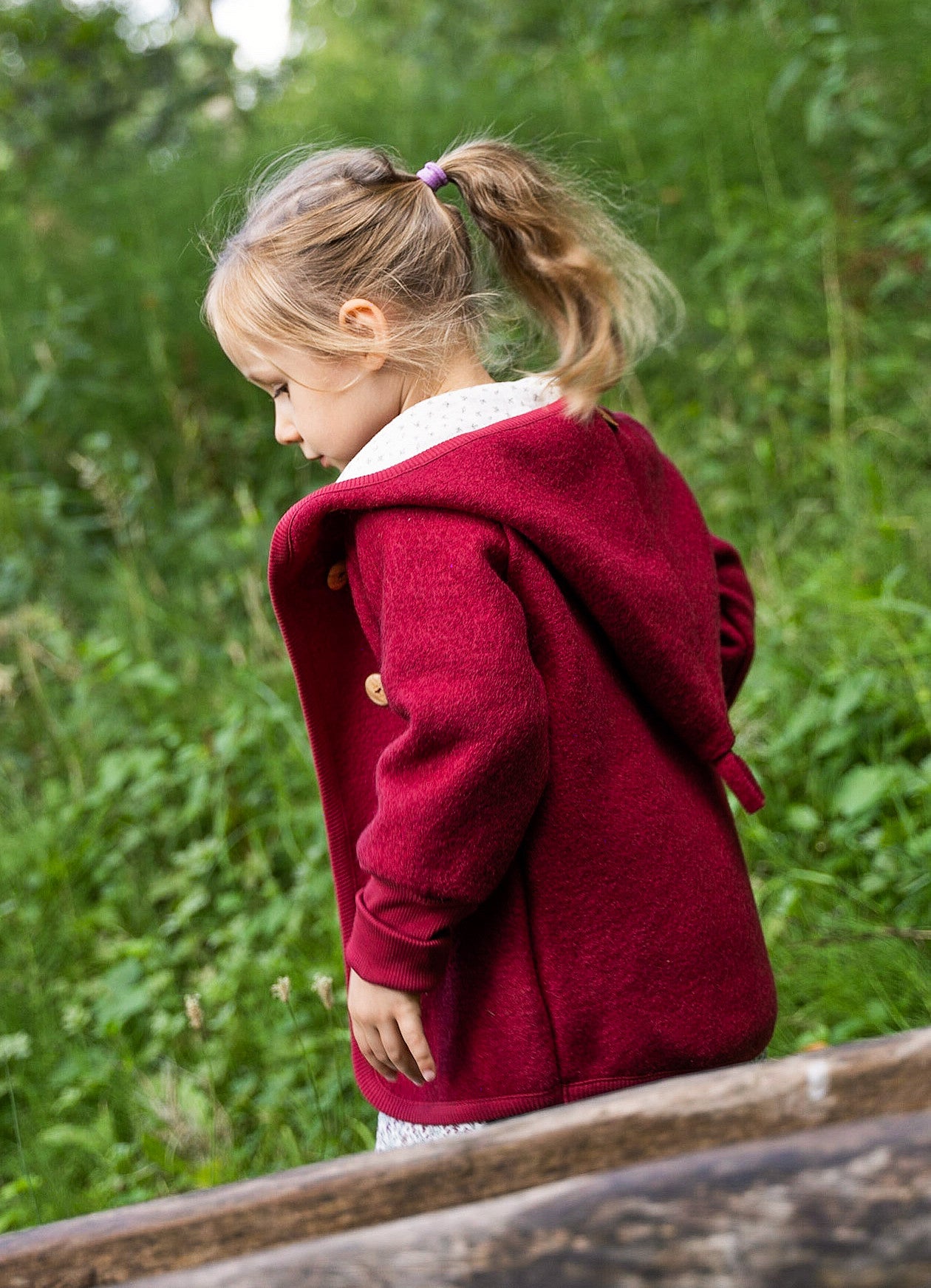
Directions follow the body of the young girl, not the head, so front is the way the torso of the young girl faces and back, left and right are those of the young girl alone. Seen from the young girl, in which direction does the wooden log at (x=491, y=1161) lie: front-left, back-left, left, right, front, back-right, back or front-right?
left

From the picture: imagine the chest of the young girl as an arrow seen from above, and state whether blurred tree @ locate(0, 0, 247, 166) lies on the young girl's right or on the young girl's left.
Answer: on the young girl's right

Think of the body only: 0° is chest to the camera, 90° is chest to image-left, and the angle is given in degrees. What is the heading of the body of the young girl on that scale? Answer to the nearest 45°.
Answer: approximately 90°

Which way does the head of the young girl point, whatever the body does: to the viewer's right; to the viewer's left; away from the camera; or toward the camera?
to the viewer's left

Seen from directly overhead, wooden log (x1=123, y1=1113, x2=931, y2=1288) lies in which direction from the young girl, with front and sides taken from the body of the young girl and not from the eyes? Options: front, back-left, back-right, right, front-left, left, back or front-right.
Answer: left
